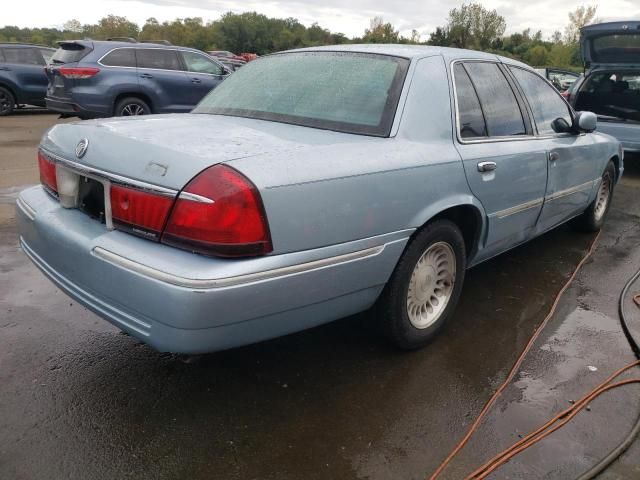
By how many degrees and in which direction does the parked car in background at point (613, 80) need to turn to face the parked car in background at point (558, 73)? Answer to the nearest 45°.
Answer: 0° — it already faces it

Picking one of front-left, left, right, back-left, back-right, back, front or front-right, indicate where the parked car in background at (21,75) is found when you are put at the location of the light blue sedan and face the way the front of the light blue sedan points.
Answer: left

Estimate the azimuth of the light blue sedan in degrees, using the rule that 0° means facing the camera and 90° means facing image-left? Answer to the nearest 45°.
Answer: approximately 225°

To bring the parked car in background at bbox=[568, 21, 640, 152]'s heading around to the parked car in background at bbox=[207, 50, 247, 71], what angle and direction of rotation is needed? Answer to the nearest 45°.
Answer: approximately 45° to its left

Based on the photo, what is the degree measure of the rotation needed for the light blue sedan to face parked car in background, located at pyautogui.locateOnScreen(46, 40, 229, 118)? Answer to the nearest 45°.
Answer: approximately 90° to its left

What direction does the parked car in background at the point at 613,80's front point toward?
away from the camera

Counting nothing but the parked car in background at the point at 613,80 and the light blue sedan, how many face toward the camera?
0

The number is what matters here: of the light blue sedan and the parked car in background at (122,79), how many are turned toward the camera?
0

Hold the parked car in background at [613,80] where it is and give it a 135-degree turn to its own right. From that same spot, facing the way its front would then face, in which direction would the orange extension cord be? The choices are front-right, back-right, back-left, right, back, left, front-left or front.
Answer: front-right

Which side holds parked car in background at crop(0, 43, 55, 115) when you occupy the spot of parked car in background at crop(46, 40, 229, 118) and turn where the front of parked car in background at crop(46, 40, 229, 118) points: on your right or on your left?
on your left

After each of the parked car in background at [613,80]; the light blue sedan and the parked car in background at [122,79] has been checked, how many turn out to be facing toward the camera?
0

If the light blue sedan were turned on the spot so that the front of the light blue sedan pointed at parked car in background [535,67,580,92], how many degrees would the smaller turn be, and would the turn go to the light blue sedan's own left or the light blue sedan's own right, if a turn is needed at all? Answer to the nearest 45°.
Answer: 0° — it already faces it
